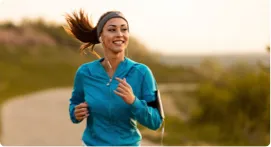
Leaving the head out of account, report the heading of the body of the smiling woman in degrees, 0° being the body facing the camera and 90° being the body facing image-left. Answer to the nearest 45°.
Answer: approximately 0°
